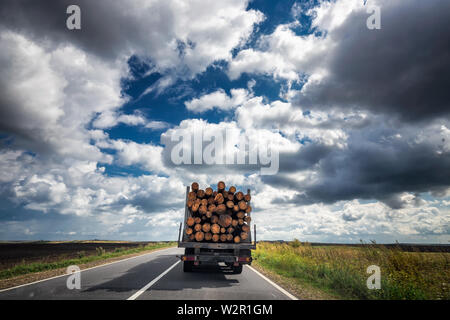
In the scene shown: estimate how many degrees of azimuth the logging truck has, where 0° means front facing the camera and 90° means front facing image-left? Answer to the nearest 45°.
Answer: approximately 180°
